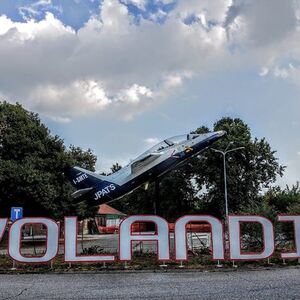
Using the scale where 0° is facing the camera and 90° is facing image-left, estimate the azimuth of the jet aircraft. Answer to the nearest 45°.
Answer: approximately 270°

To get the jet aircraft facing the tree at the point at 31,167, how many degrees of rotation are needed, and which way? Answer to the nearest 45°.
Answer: approximately 135° to its left
